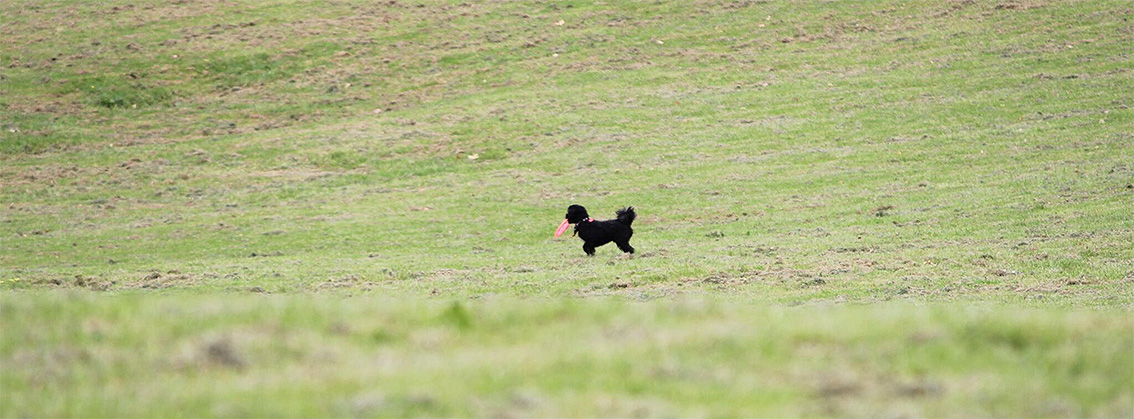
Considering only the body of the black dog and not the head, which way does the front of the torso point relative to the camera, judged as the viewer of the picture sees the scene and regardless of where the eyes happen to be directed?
to the viewer's left
